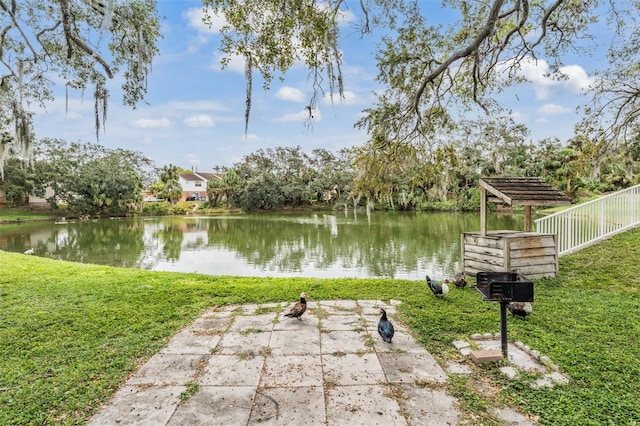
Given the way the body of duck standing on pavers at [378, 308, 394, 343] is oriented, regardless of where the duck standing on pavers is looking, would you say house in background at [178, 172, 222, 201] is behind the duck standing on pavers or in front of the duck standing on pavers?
in front

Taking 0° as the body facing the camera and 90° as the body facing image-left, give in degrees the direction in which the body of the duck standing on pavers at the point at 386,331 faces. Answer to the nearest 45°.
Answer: approximately 135°

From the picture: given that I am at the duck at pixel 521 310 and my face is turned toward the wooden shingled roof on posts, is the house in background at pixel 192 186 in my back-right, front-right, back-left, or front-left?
front-left

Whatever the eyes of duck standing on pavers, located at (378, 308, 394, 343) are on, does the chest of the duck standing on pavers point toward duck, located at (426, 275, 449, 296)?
no

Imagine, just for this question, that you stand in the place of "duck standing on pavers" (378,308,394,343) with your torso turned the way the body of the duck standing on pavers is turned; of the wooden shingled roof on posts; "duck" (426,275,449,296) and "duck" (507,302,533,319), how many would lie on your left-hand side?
0

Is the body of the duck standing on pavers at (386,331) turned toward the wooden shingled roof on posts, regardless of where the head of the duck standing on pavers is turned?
no

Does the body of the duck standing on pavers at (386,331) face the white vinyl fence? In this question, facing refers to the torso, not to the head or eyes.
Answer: no

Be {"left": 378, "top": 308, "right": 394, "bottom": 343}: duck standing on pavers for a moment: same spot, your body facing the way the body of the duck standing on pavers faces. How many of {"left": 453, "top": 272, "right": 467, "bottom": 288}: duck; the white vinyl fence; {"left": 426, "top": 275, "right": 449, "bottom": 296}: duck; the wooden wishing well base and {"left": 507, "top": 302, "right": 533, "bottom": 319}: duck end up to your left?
0

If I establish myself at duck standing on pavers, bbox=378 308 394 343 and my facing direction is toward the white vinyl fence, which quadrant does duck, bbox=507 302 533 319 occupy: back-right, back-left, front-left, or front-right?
front-right

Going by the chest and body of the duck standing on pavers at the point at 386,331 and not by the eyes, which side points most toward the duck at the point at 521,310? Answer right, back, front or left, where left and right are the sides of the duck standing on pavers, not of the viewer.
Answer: right

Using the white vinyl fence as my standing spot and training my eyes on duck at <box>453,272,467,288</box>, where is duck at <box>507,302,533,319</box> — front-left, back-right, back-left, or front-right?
front-left

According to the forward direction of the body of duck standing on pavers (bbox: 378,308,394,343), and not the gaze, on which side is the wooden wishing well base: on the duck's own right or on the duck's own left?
on the duck's own right

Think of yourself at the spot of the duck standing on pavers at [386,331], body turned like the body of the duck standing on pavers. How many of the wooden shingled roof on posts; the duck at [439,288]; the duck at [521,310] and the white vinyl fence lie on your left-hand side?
0
